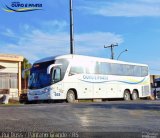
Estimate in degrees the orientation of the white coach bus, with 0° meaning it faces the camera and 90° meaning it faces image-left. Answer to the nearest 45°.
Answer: approximately 45°
